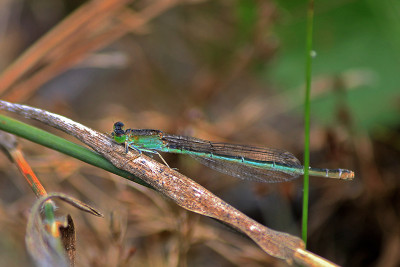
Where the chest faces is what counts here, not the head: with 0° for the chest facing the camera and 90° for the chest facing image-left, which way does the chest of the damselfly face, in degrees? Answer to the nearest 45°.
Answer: approximately 90°
